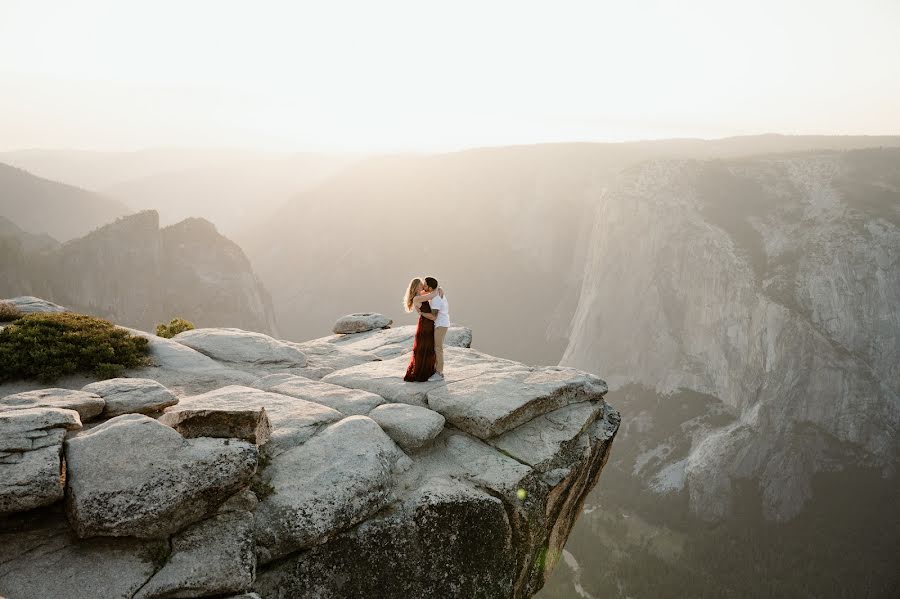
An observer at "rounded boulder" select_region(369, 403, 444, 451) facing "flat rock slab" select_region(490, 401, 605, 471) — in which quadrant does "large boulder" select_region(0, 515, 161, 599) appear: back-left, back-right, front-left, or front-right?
back-right

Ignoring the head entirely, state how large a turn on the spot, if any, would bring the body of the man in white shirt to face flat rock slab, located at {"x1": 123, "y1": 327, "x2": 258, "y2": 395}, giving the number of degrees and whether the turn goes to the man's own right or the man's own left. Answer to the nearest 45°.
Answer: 0° — they already face it

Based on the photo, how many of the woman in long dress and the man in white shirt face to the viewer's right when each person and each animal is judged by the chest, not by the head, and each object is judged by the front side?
1

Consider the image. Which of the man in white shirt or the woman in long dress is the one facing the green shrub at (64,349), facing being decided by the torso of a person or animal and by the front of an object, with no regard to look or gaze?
the man in white shirt

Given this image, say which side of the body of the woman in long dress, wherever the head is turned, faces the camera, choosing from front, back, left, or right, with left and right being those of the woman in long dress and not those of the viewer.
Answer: right

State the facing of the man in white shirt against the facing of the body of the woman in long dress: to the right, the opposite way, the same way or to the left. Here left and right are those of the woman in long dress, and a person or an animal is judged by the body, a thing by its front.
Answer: the opposite way

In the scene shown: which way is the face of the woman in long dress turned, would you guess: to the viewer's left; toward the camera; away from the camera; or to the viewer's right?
to the viewer's right

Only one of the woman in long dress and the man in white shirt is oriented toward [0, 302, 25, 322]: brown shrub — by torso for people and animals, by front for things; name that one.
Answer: the man in white shirt

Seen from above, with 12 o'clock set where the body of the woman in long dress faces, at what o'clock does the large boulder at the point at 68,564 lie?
The large boulder is roughly at 4 o'clock from the woman in long dress.

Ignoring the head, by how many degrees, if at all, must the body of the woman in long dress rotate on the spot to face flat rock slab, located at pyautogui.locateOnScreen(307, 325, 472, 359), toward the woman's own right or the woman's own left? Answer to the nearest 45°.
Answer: approximately 90° to the woman's own left

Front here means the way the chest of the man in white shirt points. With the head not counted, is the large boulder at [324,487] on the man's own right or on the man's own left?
on the man's own left

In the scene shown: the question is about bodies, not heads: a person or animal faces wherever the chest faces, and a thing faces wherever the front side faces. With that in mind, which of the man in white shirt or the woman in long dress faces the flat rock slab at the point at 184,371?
the man in white shirt

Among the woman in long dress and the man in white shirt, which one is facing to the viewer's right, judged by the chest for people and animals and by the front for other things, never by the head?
the woman in long dress

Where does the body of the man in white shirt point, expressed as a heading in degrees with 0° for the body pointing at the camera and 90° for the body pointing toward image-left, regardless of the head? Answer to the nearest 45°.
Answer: approximately 90°

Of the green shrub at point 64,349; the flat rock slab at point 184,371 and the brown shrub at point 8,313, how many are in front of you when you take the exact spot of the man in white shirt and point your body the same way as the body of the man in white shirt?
3
